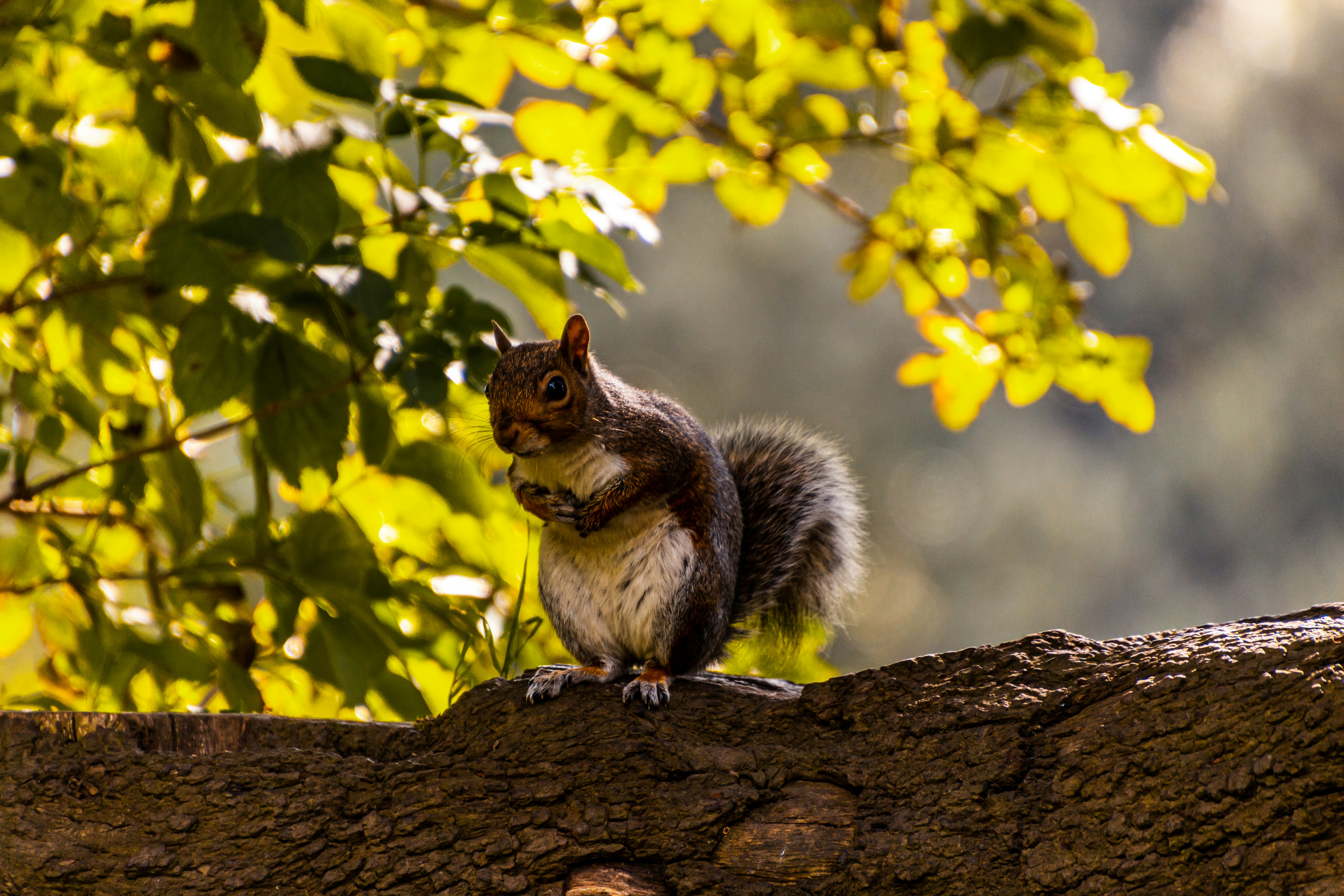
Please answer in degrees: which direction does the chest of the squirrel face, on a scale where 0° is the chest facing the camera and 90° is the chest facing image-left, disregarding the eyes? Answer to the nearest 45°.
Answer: approximately 45°
